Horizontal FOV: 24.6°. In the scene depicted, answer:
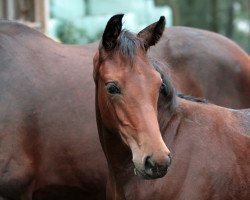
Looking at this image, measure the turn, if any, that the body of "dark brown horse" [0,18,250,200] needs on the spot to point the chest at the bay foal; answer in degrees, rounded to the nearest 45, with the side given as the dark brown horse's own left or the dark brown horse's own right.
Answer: approximately 135° to the dark brown horse's own left

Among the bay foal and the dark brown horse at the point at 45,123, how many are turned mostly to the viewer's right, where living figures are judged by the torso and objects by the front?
0

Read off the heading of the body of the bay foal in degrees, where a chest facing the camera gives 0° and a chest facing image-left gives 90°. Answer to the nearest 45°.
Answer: approximately 45°

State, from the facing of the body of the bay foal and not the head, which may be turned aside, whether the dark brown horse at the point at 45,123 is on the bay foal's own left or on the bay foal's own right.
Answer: on the bay foal's own right

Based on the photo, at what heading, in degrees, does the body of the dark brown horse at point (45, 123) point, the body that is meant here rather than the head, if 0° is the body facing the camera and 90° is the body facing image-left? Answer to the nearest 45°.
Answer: approximately 90°
